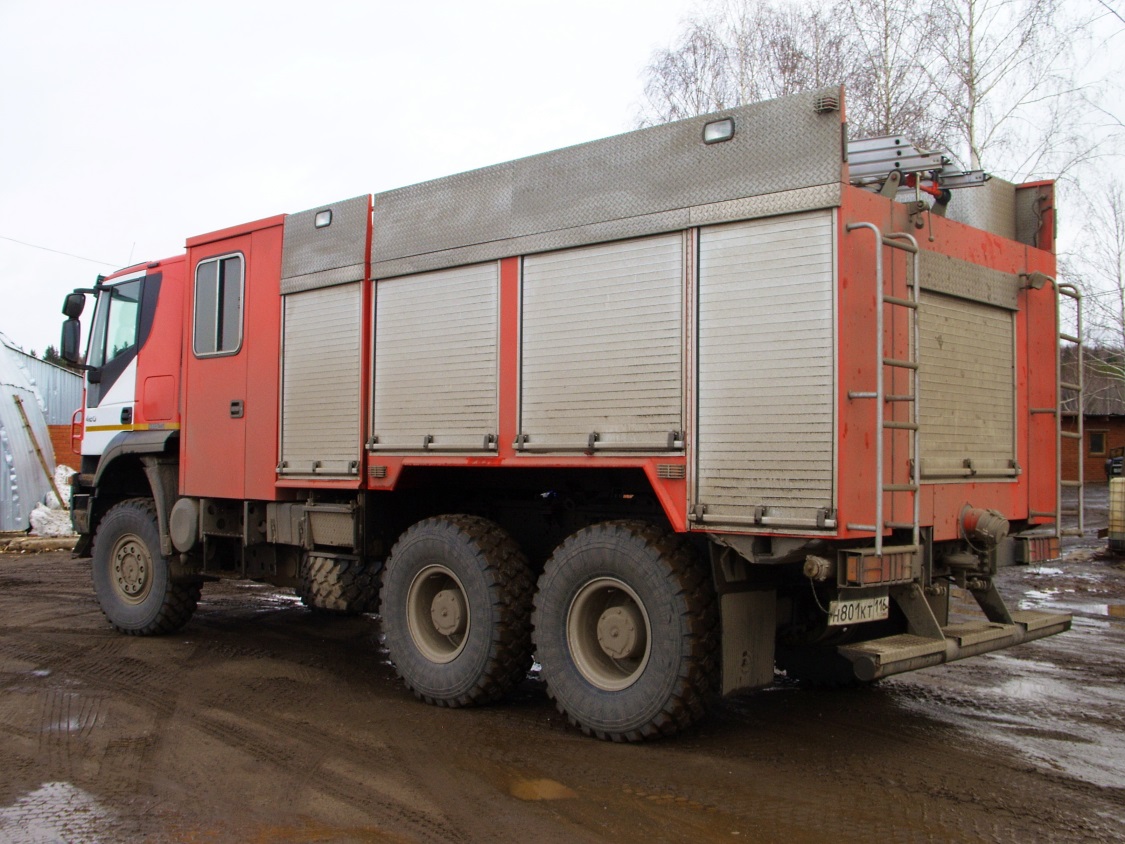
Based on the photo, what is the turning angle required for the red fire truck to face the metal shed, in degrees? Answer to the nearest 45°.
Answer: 0° — it already faces it

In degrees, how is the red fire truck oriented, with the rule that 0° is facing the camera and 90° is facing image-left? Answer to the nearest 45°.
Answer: approximately 135°
